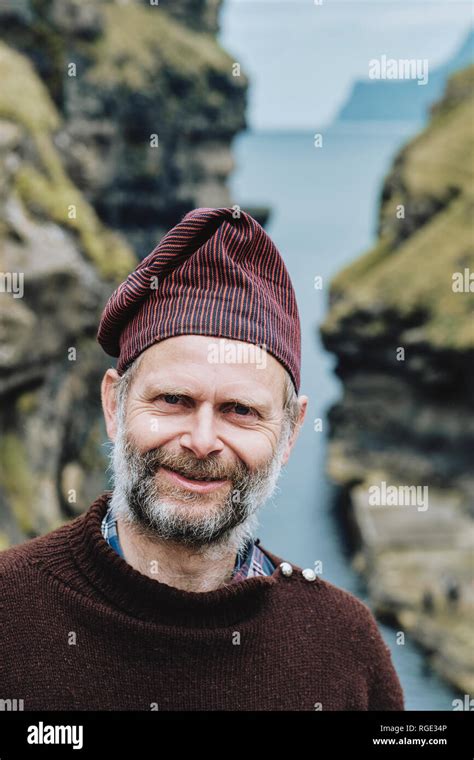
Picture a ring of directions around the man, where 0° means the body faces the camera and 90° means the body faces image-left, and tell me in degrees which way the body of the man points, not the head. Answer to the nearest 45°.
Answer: approximately 0°
